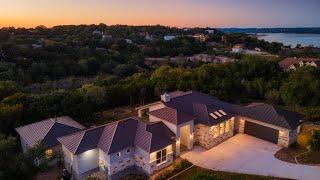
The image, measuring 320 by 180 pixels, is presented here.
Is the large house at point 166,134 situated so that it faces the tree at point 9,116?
no

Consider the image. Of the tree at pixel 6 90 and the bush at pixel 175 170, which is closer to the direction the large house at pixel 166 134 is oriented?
the bush

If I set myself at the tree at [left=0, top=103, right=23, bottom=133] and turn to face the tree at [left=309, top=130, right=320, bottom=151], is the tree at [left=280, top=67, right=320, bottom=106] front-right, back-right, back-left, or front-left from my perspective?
front-left

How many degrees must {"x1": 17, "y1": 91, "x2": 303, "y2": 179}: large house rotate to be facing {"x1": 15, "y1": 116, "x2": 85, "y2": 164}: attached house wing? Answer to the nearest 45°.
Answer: approximately 135° to its right

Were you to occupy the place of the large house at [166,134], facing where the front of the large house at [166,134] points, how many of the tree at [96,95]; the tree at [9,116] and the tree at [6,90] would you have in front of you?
0

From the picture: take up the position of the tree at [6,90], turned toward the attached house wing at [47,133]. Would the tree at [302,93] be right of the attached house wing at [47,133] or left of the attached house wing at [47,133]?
left

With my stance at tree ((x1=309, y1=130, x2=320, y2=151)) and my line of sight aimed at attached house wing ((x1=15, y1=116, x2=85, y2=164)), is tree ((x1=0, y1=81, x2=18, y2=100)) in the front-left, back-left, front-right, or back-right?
front-right

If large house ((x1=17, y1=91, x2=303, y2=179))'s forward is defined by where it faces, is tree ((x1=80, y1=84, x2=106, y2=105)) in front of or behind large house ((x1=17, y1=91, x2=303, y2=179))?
behind

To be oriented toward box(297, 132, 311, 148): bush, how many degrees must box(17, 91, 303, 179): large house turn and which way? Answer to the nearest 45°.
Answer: approximately 45° to its left

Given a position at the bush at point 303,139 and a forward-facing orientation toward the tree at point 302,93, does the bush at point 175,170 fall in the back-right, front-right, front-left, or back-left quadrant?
back-left

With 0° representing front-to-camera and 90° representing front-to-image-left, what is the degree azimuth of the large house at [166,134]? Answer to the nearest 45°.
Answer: approximately 315°

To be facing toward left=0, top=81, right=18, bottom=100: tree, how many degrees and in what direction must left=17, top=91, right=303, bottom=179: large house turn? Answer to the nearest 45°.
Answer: approximately 180°
